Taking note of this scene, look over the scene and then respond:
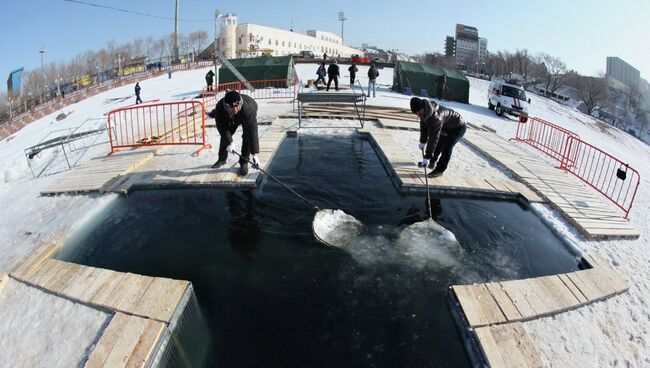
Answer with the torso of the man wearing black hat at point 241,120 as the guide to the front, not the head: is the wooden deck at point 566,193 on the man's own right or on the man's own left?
on the man's own left

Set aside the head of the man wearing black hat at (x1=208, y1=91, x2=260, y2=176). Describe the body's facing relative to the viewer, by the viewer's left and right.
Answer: facing the viewer

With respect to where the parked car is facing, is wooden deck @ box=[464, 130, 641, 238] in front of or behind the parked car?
in front

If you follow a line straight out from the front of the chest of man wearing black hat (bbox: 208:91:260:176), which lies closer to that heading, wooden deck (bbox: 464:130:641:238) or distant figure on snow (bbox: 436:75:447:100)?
the wooden deck

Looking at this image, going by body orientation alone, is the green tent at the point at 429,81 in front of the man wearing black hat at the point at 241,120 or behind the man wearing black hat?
behind

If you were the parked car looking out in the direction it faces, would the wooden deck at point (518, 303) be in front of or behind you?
in front

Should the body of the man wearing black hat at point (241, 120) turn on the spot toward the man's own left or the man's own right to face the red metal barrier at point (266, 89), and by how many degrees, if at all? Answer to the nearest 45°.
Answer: approximately 180°

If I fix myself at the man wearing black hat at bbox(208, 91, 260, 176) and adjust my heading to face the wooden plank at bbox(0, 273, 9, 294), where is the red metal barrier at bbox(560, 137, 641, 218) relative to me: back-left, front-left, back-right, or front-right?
back-left

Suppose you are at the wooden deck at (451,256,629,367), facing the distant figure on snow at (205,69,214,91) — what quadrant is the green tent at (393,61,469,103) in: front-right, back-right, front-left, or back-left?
front-right

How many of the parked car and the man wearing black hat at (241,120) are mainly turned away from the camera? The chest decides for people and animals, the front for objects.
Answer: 0

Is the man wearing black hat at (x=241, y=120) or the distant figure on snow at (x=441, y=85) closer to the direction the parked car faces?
the man wearing black hat

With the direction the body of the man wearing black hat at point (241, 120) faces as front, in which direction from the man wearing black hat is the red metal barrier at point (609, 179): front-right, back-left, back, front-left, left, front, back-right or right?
left
